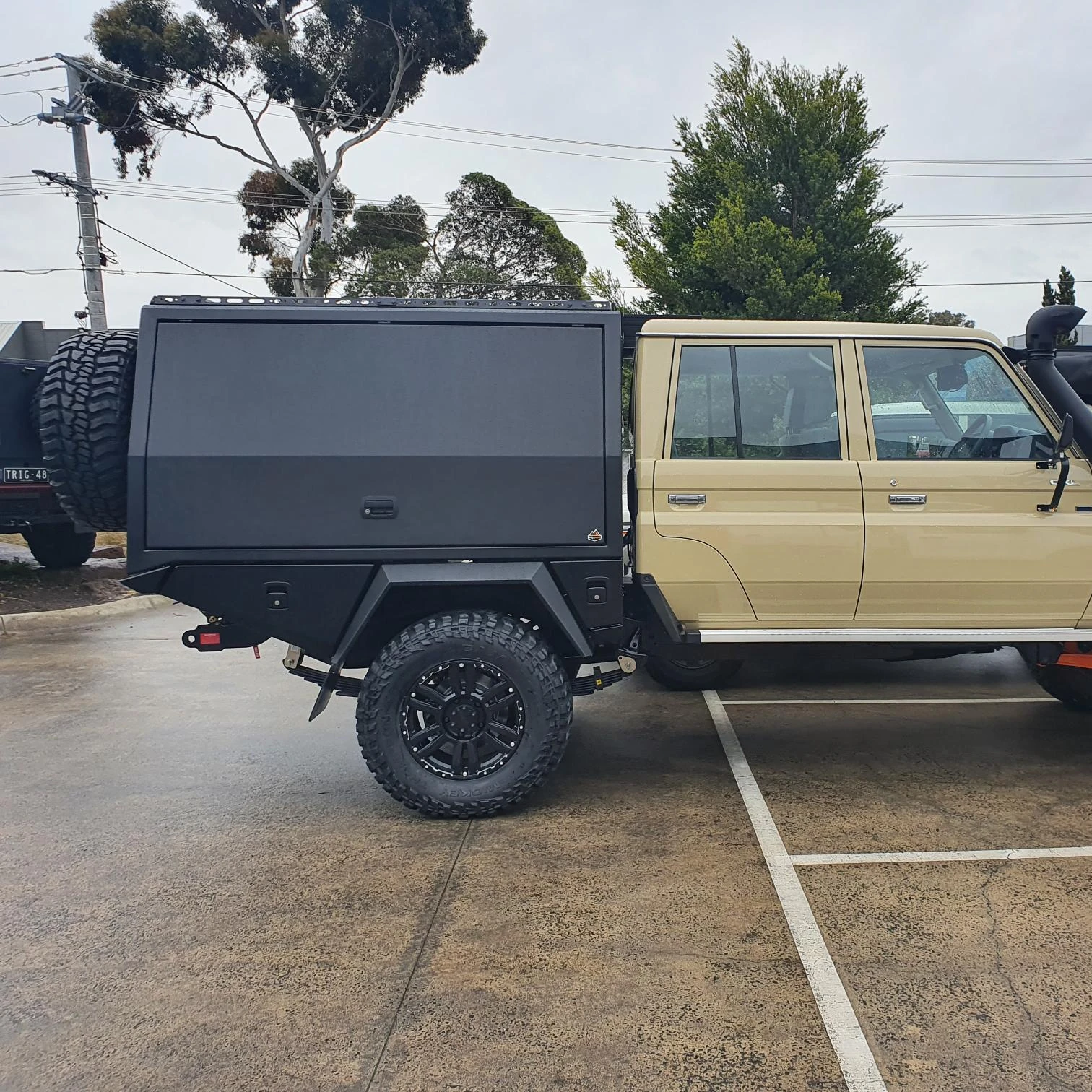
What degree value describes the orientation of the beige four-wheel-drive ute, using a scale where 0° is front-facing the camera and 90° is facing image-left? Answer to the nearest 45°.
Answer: approximately 270°

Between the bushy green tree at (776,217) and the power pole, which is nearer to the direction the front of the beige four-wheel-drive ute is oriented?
the bushy green tree

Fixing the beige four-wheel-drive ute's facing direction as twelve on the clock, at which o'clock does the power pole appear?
The power pole is roughly at 8 o'clock from the beige four-wheel-drive ute.

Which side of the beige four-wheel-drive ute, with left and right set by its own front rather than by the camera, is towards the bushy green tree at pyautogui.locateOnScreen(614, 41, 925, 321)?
left
